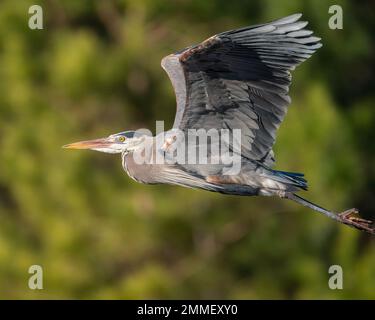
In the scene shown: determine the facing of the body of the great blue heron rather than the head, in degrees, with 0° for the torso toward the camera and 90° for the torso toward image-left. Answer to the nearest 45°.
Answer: approximately 90°
